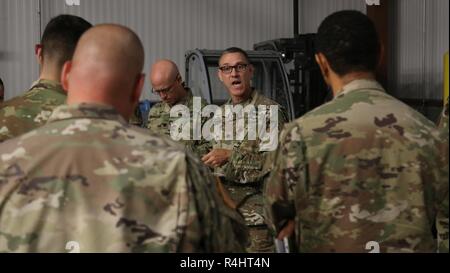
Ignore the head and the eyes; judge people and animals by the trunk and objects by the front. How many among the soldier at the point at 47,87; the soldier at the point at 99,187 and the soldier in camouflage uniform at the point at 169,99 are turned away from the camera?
2

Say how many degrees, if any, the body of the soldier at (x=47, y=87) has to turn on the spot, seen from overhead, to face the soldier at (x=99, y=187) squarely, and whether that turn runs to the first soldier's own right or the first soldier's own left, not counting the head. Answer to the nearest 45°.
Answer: approximately 180°

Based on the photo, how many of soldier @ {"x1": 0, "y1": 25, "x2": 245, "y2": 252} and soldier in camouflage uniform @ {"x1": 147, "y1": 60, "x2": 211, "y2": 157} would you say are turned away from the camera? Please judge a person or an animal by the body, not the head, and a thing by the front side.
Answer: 1

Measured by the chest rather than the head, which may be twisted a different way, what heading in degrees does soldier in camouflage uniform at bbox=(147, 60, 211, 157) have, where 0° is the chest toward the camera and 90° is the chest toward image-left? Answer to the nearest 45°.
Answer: approximately 45°

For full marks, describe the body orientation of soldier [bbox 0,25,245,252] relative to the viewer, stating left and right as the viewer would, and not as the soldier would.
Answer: facing away from the viewer

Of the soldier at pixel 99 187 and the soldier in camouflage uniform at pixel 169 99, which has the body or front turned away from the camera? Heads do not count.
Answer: the soldier

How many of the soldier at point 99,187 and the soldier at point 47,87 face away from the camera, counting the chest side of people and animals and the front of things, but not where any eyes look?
2

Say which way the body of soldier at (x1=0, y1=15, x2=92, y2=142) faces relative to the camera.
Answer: away from the camera

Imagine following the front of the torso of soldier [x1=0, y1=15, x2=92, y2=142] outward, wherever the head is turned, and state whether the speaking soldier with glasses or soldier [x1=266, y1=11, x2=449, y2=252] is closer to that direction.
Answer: the speaking soldier with glasses
